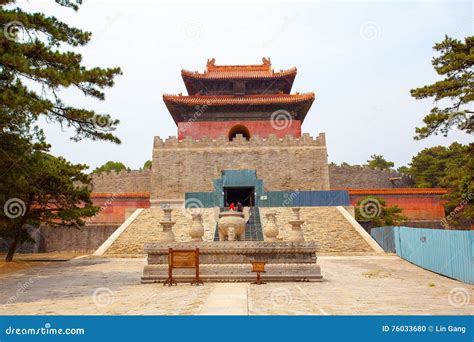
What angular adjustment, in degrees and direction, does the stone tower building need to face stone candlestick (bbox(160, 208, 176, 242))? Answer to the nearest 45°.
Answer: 0° — it already faces it

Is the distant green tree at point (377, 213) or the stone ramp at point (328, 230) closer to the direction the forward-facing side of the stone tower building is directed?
the stone ramp

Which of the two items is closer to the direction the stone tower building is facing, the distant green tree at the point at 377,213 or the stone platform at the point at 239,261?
the stone platform

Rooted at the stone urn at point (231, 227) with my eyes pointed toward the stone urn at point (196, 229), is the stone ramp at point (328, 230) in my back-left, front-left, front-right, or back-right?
back-right

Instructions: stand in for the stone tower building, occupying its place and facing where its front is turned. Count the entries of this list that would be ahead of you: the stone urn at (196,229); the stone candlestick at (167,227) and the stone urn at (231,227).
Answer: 3

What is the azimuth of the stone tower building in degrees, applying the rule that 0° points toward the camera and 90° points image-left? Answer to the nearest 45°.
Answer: approximately 0°

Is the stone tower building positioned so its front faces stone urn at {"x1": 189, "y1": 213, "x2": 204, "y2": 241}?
yes

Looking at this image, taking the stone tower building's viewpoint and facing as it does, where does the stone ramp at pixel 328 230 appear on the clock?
The stone ramp is roughly at 11 o'clock from the stone tower building.
